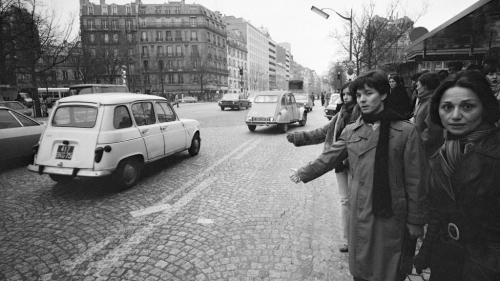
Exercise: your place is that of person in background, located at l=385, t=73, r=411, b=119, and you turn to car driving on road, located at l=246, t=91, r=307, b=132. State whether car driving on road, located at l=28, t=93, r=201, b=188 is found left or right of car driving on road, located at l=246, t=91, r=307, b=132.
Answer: left

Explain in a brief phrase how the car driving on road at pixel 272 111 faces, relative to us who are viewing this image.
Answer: facing away from the viewer and to the right of the viewer

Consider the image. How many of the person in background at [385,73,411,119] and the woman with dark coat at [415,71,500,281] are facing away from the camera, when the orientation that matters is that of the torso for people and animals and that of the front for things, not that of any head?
0

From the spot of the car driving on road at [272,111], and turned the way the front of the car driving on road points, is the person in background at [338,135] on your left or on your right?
on your right

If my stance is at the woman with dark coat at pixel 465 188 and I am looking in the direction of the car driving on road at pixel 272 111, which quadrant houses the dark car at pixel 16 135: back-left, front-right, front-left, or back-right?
front-left

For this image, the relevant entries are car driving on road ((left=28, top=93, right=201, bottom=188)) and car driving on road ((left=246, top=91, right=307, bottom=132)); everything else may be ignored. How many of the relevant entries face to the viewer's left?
0

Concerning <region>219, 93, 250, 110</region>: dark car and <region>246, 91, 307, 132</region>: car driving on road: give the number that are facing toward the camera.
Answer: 0

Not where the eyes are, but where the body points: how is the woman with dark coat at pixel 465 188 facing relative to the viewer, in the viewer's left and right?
facing the viewer and to the left of the viewer

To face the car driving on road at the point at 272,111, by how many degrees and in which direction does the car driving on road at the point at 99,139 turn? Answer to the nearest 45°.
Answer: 0° — it already faces it

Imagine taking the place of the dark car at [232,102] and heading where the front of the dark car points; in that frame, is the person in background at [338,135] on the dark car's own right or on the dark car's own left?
on the dark car's own right

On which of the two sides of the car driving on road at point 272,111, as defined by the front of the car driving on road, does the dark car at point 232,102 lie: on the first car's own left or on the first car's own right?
on the first car's own left

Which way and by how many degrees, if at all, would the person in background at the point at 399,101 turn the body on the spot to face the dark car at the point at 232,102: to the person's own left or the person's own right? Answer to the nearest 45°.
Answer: approximately 90° to the person's own right

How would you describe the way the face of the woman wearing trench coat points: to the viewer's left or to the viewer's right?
to the viewer's left
